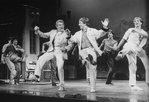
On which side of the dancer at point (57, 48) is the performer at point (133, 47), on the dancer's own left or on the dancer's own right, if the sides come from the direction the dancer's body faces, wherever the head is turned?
on the dancer's own left

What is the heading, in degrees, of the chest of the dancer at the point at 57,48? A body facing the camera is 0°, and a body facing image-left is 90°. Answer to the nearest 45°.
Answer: approximately 0°

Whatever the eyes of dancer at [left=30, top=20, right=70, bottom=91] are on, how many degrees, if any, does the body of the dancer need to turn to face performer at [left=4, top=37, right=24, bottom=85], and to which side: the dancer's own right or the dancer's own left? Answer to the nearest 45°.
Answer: approximately 135° to the dancer's own right

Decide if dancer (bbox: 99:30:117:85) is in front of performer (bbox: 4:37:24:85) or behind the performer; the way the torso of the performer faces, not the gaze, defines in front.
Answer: in front

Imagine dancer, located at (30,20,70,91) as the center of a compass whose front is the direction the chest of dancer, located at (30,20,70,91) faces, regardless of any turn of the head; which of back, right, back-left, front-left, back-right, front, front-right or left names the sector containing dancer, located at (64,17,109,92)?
front-left

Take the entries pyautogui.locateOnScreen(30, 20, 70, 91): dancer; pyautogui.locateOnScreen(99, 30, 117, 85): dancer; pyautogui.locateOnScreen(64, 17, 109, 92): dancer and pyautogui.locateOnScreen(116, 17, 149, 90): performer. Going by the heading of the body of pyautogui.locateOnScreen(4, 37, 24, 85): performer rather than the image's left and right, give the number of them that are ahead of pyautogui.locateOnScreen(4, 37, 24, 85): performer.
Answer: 4

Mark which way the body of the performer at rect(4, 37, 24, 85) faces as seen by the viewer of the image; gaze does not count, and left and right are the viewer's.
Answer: facing the viewer and to the right of the viewer

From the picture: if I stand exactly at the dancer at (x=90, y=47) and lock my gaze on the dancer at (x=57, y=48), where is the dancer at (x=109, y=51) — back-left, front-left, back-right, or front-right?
back-right

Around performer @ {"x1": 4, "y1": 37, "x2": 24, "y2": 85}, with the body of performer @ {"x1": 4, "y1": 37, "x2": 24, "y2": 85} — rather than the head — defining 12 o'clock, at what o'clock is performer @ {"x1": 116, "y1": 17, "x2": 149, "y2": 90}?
performer @ {"x1": 116, "y1": 17, "x2": 149, "y2": 90} is roughly at 12 o'clock from performer @ {"x1": 4, "y1": 37, "x2": 24, "y2": 85}.

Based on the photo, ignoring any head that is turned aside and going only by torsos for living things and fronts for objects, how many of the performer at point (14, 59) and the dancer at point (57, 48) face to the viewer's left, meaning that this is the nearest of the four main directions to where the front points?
0

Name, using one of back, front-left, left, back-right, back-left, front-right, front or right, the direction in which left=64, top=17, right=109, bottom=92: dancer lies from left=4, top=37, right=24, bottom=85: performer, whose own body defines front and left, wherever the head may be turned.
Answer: front

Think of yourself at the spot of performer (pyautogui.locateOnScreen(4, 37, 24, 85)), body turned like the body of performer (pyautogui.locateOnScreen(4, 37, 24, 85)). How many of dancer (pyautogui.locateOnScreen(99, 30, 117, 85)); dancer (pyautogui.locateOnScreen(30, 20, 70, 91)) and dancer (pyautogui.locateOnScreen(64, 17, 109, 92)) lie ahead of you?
3

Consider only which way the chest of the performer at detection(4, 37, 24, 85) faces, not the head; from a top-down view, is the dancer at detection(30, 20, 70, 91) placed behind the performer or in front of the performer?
in front
